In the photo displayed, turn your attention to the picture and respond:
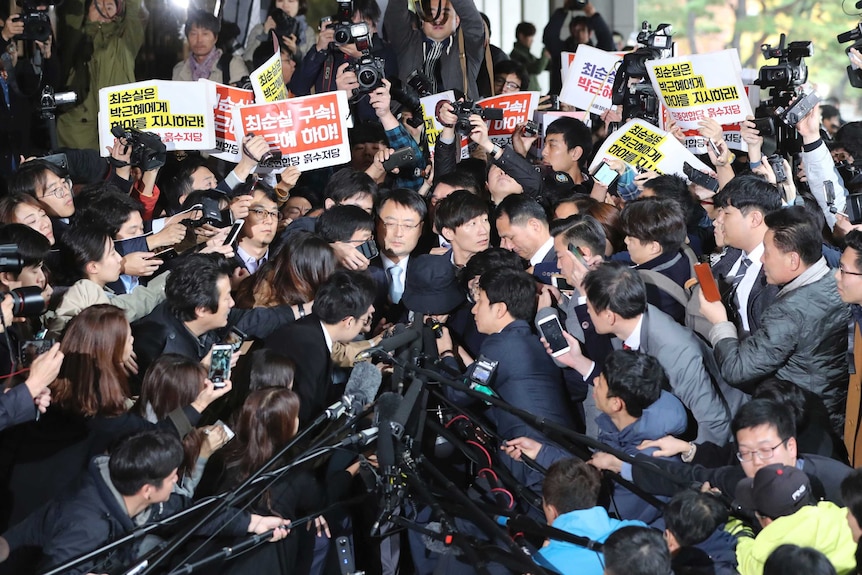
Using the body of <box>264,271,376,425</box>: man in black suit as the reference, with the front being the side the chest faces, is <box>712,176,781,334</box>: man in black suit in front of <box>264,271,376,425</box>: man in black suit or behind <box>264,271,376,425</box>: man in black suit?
in front

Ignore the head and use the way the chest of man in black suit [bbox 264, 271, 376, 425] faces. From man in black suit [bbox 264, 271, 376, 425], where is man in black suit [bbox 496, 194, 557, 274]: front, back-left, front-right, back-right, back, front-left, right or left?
front-left

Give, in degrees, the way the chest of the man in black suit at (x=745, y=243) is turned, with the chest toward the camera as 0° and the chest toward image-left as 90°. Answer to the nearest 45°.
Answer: approximately 45°

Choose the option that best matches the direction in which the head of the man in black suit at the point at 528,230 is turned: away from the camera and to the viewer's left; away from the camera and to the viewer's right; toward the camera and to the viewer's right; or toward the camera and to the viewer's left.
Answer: toward the camera and to the viewer's left

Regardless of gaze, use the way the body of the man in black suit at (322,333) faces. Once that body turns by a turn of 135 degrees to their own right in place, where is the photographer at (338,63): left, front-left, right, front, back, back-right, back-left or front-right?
back-right

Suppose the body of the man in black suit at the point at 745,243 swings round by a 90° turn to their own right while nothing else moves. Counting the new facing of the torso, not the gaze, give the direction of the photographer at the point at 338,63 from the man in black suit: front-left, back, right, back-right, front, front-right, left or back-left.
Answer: front

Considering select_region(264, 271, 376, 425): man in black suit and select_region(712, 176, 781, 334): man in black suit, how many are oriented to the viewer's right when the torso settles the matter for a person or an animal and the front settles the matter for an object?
1

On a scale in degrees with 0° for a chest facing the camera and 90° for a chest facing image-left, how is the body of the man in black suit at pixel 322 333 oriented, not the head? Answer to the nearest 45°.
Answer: approximately 270°

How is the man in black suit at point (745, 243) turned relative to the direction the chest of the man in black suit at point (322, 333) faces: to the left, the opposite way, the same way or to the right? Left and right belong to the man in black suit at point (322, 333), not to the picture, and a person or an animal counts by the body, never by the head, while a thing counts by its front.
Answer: the opposite way

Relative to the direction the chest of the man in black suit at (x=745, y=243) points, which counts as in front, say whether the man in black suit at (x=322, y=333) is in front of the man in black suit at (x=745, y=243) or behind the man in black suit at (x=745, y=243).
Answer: in front

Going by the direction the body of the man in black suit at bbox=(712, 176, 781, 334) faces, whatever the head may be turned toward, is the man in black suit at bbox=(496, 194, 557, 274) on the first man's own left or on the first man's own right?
on the first man's own right
